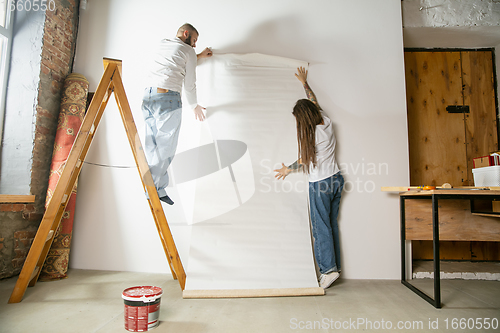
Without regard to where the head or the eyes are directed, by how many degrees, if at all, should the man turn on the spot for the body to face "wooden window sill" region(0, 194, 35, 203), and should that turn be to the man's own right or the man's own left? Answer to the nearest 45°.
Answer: approximately 135° to the man's own left

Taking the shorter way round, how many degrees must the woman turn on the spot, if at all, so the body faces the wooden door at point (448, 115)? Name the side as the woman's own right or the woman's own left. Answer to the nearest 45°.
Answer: approximately 90° to the woman's own right

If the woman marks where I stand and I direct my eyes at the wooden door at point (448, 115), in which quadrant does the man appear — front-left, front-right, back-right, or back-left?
back-left

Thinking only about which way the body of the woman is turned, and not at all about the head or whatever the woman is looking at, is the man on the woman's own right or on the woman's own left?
on the woman's own left

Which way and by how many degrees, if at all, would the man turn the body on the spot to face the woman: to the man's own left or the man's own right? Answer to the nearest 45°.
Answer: approximately 45° to the man's own right

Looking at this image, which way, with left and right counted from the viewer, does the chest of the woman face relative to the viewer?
facing away from the viewer and to the left of the viewer

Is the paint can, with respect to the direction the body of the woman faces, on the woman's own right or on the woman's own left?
on the woman's own left

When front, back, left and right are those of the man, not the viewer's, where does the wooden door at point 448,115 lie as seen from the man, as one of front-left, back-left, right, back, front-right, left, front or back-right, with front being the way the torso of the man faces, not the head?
front-right

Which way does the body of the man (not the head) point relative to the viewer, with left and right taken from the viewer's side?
facing away from the viewer and to the right of the viewer

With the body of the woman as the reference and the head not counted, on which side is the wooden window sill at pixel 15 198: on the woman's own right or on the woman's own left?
on the woman's own left

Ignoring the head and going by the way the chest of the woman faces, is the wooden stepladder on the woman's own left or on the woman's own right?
on the woman's own left
